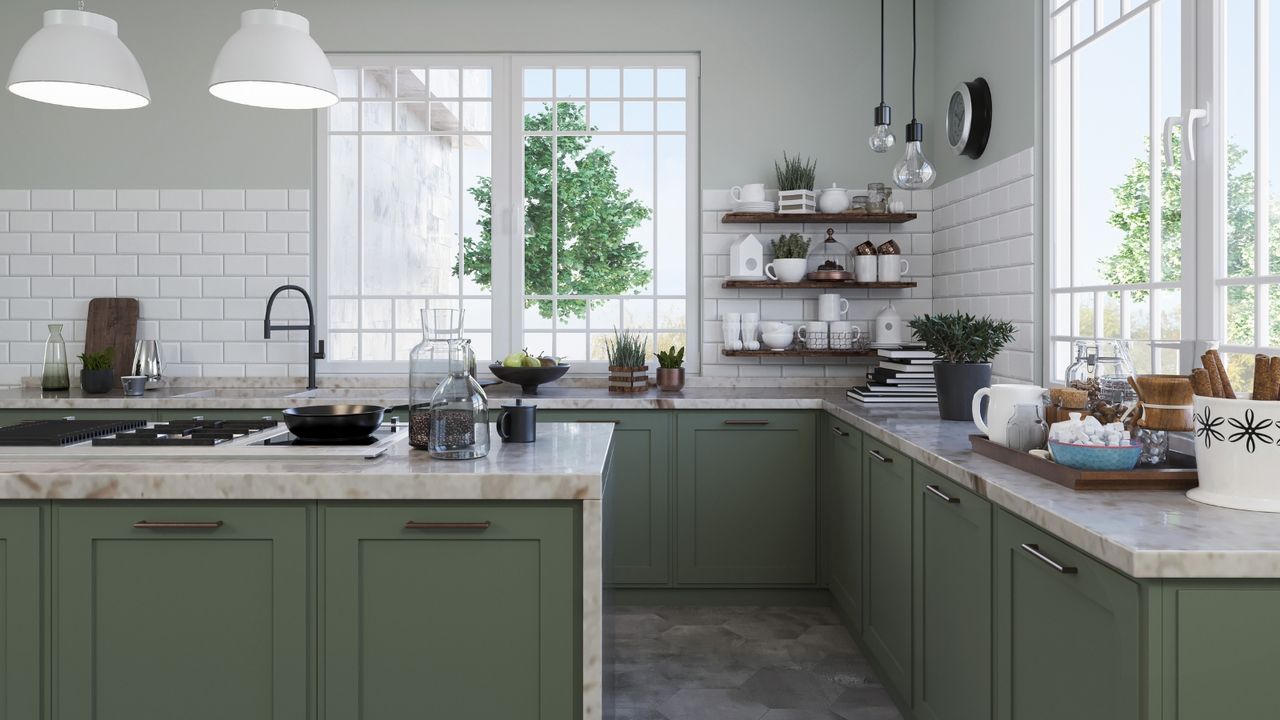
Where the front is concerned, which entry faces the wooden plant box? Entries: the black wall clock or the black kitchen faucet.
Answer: the black wall clock

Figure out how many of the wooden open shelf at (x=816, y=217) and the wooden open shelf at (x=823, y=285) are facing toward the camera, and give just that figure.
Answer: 2

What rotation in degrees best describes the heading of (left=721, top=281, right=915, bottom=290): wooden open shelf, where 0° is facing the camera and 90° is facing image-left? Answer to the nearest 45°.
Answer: approximately 0°

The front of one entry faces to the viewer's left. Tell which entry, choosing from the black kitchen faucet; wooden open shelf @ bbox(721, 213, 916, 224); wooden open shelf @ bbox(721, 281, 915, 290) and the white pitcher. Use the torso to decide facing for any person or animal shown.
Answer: the black kitchen faucet

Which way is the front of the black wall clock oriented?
to the viewer's left

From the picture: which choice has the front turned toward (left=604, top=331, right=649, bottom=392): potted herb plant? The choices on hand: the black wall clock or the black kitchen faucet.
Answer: the black wall clock

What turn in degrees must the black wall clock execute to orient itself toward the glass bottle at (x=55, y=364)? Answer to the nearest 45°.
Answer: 0° — it already faces it

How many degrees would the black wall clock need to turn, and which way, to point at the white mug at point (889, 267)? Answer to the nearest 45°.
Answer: approximately 45° to its right

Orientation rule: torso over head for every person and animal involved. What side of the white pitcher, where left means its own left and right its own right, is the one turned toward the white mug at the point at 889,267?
left

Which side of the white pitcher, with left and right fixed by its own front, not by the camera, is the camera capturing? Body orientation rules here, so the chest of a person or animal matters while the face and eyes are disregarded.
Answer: right
